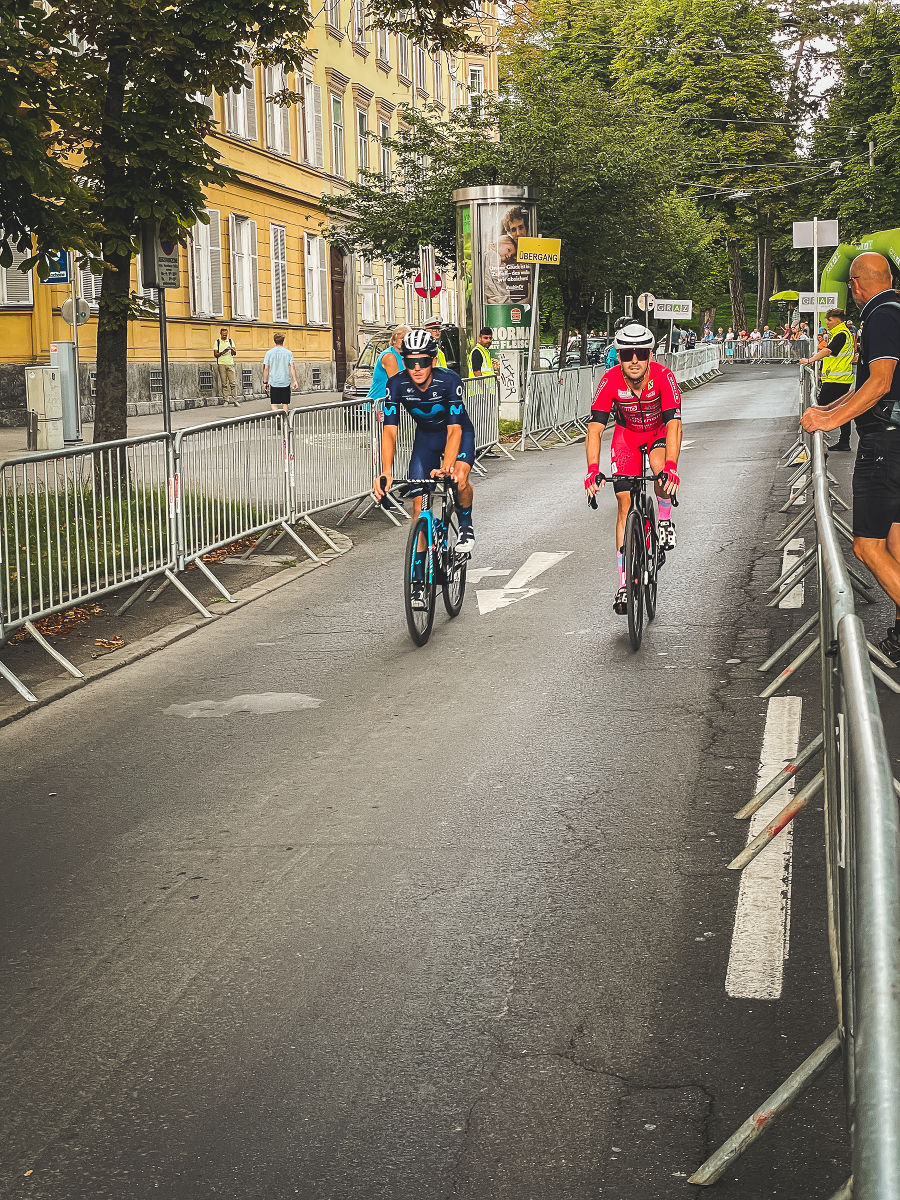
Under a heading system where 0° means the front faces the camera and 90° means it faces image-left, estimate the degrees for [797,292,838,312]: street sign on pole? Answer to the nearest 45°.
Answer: approximately 0°

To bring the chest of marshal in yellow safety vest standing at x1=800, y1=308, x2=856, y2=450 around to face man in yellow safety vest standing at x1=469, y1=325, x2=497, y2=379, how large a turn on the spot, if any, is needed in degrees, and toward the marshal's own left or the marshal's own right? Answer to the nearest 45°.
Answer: approximately 45° to the marshal's own right

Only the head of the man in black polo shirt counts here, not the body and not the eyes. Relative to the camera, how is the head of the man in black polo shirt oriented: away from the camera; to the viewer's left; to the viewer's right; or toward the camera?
to the viewer's left

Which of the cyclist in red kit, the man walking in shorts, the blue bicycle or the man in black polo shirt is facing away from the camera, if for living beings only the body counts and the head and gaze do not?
the man walking in shorts

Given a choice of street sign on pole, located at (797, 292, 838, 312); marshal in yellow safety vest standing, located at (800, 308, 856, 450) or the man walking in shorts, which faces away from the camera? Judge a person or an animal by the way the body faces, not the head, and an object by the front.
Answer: the man walking in shorts

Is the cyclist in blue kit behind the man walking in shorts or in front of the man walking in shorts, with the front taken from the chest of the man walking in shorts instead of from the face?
behind

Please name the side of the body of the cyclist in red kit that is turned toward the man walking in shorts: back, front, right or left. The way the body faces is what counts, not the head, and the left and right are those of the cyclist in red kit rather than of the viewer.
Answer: back

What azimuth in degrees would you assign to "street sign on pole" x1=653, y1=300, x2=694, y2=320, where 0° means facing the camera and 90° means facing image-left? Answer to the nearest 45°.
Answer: approximately 0°

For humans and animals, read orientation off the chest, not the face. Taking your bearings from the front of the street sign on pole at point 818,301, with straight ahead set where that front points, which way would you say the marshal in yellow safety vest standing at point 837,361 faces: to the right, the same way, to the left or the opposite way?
to the right

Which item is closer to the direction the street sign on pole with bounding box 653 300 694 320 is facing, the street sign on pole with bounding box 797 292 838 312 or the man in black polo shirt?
the man in black polo shirt

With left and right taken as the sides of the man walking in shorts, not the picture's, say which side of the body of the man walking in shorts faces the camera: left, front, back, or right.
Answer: back

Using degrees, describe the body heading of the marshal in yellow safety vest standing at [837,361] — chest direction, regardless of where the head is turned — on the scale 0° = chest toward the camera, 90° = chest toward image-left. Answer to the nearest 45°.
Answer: approximately 90°
